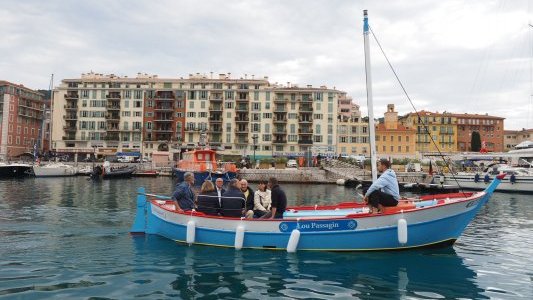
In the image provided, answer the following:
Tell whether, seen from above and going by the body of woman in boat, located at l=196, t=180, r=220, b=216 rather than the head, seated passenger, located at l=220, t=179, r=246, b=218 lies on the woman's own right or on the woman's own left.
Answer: on the woman's own right

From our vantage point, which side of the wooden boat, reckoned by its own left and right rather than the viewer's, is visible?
right

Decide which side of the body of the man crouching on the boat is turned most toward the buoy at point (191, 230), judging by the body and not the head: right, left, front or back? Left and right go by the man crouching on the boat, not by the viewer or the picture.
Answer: front

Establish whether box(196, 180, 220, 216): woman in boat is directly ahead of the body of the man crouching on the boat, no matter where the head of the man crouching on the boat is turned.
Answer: yes

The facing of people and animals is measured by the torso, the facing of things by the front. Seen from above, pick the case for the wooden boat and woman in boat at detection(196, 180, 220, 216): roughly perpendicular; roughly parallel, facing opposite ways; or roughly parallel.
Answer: roughly perpendicular

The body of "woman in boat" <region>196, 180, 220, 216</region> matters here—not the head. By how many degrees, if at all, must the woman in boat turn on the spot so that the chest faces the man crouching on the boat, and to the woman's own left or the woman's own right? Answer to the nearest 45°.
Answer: approximately 90° to the woman's own right

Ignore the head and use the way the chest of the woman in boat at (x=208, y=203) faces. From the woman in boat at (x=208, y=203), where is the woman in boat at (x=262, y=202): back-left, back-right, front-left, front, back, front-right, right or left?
right

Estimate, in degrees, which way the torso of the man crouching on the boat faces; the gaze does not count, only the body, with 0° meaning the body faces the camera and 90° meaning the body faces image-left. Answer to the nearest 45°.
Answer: approximately 90°

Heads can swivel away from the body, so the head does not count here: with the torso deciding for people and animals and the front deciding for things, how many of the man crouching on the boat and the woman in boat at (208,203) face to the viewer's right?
0

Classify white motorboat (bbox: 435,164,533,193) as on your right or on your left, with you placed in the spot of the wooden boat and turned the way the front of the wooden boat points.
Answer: on your left

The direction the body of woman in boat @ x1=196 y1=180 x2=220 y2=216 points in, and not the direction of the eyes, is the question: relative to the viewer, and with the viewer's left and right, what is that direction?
facing away from the viewer

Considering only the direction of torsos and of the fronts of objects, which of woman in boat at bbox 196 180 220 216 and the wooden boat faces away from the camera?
the woman in boat

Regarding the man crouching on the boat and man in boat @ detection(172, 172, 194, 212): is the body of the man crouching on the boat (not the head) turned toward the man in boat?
yes

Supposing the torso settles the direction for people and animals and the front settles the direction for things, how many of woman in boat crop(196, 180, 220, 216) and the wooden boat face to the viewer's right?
1

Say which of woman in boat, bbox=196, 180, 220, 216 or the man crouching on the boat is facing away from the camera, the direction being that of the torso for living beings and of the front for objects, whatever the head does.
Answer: the woman in boat
